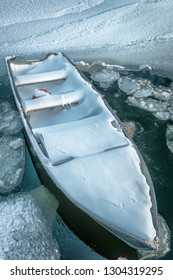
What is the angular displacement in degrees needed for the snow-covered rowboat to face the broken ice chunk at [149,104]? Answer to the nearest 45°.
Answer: approximately 90° to its left

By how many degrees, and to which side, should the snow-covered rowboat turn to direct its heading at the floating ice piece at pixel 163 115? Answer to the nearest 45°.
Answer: approximately 90° to its left

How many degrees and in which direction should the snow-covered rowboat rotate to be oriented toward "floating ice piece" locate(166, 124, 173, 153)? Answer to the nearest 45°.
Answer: approximately 90° to its left

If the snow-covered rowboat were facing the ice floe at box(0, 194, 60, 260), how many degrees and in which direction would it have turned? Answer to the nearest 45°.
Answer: approximately 90° to its right

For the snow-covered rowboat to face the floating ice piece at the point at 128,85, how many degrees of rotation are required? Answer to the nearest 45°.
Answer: approximately 135° to its left

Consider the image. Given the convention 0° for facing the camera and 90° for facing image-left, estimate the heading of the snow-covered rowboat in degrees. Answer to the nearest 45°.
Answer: approximately 315°

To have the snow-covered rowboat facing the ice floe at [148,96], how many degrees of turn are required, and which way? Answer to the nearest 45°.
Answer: approximately 90° to its left

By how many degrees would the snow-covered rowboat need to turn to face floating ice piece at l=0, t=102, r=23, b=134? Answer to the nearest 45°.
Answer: approximately 180°

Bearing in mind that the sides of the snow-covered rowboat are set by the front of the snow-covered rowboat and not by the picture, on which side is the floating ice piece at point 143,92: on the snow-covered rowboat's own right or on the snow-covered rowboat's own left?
on the snow-covered rowboat's own left
